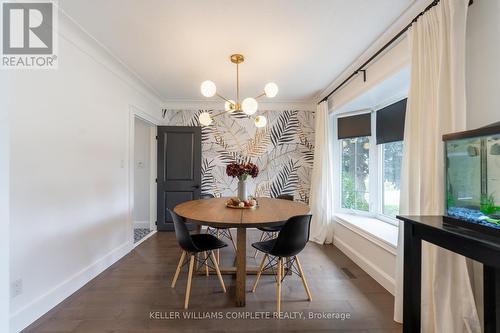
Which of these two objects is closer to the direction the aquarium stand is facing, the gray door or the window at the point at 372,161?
the gray door

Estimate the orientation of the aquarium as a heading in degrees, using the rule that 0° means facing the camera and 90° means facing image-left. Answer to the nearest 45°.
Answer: approximately 45°

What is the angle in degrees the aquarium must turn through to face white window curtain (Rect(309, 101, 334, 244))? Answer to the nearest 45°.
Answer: approximately 90° to its right

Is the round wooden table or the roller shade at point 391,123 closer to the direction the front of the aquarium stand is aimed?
the round wooden table

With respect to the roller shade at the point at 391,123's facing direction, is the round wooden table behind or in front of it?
in front

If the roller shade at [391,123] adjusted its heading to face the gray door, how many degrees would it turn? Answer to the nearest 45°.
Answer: approximately 45° to its right

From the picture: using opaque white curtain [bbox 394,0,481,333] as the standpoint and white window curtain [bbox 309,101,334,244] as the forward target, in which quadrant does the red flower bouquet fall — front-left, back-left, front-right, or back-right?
front-left

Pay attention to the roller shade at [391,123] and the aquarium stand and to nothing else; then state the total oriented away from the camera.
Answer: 0

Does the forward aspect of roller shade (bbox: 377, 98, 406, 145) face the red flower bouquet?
yes

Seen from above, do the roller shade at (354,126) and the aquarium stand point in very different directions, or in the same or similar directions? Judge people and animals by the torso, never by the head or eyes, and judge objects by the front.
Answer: same or similar directions

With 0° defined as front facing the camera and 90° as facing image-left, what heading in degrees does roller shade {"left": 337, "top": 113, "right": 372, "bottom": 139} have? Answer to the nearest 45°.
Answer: approximately 45°

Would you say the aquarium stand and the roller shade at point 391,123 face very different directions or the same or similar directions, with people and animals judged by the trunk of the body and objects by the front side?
same or similar directions

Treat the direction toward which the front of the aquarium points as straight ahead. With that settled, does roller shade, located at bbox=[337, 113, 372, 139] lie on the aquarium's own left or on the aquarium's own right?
on the aquarium's own right

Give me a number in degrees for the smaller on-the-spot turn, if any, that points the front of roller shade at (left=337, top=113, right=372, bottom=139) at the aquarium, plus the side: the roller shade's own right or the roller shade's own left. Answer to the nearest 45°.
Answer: approximately 45° to the roller shade's own left

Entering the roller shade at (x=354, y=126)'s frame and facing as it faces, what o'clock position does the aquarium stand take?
The aquarium stand is roughly at 10 o'clock from the roller shade.

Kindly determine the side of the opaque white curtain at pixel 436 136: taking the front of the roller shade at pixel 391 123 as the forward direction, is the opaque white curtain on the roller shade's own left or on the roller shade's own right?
on the roller shade's own left
